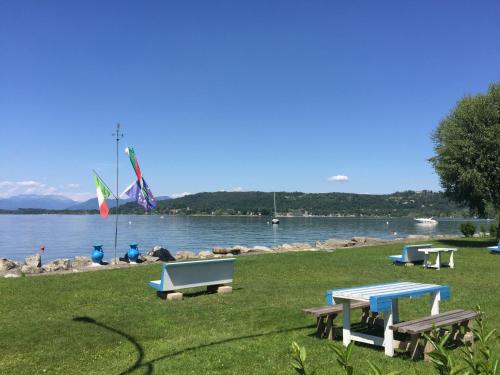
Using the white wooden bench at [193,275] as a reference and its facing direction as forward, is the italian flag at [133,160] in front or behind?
in front

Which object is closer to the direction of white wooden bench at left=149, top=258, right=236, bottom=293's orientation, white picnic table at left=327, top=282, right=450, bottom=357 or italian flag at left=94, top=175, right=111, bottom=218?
the italian flag

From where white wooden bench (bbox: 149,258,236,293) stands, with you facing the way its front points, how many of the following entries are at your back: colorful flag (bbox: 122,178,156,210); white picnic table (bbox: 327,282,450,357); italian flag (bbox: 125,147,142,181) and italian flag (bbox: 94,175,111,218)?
1

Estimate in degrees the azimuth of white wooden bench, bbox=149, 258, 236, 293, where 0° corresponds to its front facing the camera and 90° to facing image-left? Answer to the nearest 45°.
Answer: approximately 135°

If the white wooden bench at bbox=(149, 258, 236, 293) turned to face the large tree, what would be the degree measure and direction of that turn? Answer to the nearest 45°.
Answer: approximately 90° to its right

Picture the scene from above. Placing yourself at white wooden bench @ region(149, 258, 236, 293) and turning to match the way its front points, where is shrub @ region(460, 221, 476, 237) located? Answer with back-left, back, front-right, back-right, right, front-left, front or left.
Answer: right

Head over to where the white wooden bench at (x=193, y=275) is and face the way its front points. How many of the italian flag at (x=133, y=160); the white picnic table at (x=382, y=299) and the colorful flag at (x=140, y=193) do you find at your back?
1

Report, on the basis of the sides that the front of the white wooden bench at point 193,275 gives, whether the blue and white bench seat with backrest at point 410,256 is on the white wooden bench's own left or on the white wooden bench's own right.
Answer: on the white wooden bench's own right

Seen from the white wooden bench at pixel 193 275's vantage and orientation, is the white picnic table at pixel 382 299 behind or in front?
behind

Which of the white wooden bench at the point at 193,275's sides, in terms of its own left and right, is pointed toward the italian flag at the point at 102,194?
front
